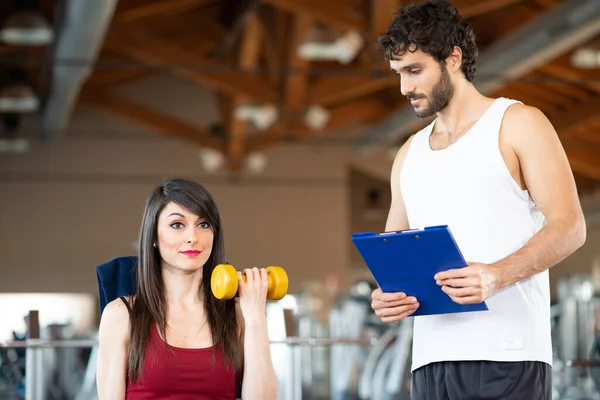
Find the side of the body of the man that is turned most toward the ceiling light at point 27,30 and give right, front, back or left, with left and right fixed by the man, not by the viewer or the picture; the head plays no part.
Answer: right

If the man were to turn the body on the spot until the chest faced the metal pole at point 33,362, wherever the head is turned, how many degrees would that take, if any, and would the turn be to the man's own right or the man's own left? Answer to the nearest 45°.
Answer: approximately 90° to the man's own right

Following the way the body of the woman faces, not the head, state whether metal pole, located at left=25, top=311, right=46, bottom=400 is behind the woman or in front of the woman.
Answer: behind

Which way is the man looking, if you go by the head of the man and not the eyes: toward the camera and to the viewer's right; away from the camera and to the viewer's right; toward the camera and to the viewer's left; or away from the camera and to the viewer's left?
toward the camera and to the viewer's left

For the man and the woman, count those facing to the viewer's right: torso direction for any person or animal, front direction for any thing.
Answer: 0

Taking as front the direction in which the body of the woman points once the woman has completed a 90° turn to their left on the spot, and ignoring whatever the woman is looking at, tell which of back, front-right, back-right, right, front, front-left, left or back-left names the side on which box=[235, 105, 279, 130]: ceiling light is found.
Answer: left

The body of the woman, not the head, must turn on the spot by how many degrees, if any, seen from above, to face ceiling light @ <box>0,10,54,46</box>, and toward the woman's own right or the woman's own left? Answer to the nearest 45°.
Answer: approximately 180°

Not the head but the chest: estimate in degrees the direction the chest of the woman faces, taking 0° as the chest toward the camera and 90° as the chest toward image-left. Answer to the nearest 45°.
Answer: approximately 0°

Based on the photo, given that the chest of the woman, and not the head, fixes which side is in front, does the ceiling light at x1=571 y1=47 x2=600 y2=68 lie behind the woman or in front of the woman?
behind

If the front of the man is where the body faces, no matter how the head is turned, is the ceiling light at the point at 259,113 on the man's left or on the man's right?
on the man's right

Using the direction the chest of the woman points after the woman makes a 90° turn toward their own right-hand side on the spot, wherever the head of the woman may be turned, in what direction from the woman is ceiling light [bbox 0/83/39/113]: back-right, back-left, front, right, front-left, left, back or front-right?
right

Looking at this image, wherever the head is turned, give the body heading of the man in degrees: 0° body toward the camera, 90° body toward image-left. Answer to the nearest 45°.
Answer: approximately 45°

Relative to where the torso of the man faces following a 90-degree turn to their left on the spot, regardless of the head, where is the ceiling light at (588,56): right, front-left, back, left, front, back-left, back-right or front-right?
back-left
